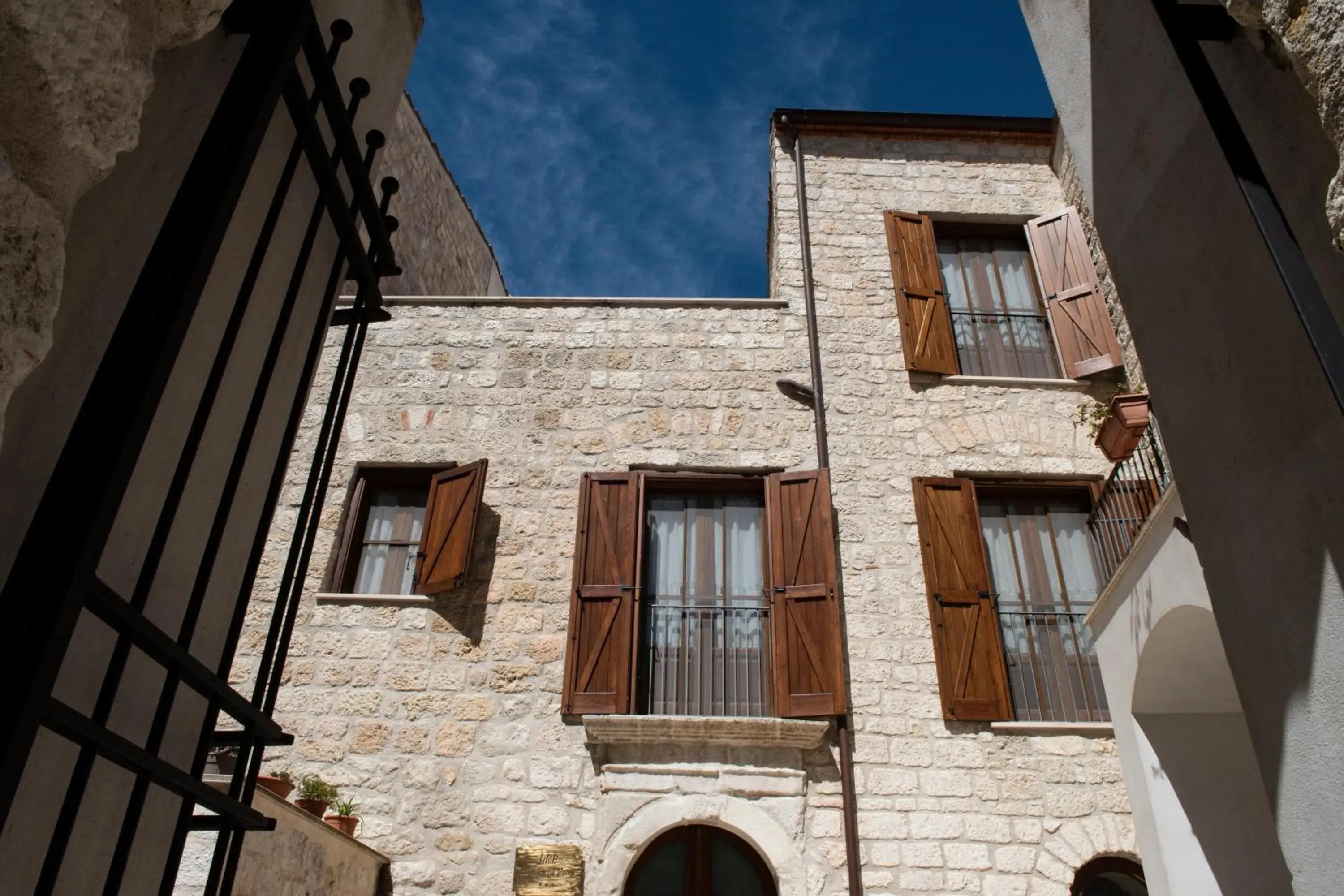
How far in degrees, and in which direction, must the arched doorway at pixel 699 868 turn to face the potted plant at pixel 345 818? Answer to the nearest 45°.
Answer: approximately 90° to its right

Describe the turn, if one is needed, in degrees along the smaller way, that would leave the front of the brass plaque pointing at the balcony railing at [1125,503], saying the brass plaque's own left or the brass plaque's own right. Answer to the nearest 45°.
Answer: approximately 45° to the brass plaque's own left

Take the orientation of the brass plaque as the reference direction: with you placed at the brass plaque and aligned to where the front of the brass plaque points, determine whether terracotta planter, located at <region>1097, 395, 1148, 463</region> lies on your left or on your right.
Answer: on your left

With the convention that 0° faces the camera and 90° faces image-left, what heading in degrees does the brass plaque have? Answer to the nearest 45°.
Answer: approximately 0°

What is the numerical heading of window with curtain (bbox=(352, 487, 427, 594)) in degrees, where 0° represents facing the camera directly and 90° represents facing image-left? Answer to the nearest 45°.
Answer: approximately 0°

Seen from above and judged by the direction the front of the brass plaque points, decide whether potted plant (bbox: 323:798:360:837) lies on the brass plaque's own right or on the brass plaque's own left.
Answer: on the brass plaque's own right
